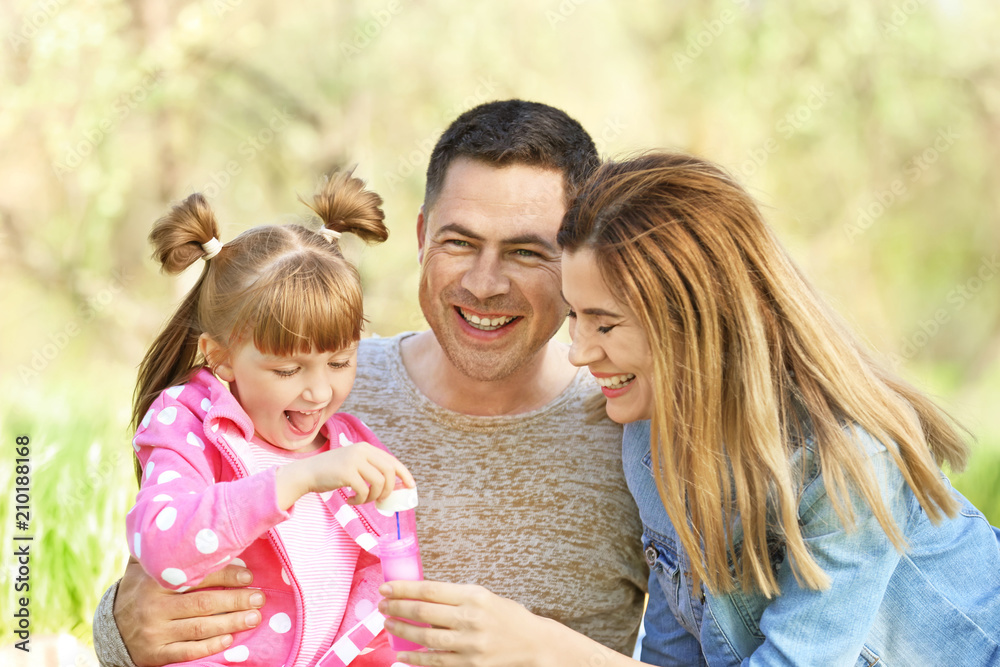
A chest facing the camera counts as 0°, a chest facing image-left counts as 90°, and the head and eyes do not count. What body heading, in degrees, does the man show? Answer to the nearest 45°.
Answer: approximately 0°

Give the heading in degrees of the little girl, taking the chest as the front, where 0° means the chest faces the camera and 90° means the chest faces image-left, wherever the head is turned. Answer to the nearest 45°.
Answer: approximately 315°

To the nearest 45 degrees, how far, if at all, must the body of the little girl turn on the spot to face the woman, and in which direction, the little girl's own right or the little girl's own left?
approximately 45° to the little girl's own left

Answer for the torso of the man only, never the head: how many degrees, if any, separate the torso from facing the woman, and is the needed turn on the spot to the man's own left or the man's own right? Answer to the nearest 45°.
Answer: approximately 45° to the man's own left

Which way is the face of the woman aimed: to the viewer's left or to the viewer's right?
to the viewer's left
